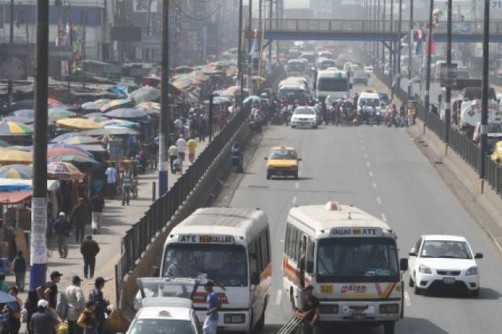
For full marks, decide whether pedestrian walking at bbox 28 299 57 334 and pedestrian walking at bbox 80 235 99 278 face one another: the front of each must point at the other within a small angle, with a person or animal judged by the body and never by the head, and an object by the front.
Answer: no

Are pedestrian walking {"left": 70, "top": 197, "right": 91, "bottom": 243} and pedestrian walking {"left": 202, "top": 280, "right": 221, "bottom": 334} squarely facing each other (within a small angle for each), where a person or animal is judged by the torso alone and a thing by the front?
no

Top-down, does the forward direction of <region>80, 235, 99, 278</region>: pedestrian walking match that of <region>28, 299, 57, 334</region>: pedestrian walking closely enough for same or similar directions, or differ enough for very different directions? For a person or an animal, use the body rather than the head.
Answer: same or similar directions

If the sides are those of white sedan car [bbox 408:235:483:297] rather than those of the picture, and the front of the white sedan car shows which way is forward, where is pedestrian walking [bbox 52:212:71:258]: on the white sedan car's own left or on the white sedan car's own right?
on the white sedan car's own right

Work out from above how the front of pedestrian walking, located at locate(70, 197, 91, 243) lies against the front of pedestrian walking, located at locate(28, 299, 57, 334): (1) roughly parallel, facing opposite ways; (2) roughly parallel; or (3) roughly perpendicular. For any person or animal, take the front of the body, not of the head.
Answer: roughly parallel

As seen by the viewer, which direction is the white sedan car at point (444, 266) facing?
toward the camera

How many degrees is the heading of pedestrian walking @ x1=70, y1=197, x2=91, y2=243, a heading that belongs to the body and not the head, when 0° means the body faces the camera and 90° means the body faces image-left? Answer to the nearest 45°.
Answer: approximately 180°

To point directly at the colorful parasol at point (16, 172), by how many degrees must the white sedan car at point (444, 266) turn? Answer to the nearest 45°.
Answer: approximately 135° to its right

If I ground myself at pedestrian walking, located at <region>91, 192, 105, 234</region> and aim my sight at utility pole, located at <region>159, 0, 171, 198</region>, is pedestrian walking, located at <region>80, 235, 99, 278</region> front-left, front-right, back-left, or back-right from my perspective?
back-right

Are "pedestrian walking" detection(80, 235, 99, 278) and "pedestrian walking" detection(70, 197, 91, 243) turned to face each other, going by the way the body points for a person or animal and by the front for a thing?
no
